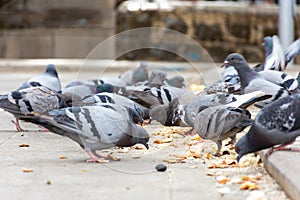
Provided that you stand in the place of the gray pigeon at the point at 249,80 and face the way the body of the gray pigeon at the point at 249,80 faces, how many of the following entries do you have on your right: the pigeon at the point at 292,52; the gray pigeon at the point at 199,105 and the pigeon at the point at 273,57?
2

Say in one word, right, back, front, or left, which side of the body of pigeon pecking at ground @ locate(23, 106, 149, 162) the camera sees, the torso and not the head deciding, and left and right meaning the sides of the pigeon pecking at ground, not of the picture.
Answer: right

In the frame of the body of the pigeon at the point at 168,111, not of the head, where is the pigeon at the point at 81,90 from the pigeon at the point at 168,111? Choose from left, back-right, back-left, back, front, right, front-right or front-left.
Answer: front-right

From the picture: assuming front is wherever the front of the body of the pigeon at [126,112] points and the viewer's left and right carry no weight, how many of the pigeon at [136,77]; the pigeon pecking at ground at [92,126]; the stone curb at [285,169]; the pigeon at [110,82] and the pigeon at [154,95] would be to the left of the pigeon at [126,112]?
3

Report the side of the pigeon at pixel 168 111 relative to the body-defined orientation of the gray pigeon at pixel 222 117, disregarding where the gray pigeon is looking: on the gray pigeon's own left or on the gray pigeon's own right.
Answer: on the gray pigeon's own right

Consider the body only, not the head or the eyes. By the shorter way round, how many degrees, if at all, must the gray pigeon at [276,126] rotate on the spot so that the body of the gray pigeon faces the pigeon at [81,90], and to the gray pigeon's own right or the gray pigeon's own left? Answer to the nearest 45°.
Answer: approximately 45° to the gray pigeon's own right

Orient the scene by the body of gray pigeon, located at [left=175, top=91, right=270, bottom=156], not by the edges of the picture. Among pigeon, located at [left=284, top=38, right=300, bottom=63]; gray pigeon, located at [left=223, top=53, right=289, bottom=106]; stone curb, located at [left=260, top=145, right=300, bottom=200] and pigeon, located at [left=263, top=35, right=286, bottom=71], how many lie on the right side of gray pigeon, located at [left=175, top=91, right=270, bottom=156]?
3

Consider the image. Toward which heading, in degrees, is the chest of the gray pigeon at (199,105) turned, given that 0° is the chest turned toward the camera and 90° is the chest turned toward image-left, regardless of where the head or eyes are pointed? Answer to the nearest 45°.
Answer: approximately 90°

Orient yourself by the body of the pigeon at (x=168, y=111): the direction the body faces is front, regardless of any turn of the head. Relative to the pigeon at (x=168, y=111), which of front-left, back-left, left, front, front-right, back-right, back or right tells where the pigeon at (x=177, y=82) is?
right

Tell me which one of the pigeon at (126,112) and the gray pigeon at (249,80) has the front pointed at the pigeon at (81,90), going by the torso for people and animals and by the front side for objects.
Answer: the gray pigeon

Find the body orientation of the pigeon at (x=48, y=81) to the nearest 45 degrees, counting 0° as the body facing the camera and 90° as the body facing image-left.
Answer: approximately 270°

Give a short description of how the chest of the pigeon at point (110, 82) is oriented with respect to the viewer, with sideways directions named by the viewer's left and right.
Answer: facing to the right of the viewer
